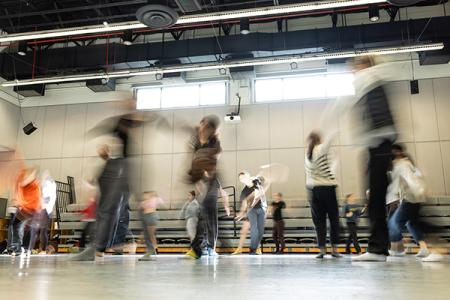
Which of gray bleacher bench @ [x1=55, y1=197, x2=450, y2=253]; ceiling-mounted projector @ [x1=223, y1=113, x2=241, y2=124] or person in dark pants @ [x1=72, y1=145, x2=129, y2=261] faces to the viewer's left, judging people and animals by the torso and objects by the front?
the person in dark pants

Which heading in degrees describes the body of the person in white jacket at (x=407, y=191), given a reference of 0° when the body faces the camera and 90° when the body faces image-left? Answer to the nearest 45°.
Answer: approximately 90°

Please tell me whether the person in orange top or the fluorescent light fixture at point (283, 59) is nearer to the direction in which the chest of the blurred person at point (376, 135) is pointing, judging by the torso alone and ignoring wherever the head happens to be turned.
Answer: the person in orange top
